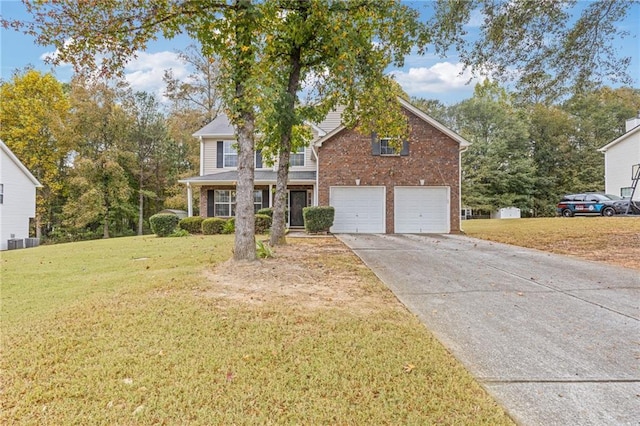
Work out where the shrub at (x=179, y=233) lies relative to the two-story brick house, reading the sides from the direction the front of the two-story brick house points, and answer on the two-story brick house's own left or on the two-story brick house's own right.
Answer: on the two-story brick house's own right

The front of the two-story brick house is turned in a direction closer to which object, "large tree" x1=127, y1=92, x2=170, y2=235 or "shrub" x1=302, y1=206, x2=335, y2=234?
the shrub

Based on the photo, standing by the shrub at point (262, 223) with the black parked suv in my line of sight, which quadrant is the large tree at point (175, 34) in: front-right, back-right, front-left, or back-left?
back-right

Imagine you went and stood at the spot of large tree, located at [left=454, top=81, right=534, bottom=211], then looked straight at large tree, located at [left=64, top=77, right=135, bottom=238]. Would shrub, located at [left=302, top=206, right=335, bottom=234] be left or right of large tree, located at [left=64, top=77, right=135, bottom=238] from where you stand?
left

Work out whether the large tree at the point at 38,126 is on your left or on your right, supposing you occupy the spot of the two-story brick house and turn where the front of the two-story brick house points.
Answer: on your right

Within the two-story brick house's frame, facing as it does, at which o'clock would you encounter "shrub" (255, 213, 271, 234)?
The shrub is roughly at 1 o'clock from the two-story brick house.

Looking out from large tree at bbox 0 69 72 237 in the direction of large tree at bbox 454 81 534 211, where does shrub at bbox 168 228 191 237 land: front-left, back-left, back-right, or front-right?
front-right

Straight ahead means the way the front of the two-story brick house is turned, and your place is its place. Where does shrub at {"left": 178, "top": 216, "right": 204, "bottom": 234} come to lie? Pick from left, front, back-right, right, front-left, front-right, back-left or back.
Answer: right

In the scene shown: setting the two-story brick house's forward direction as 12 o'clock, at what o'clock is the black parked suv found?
The black parked suv is roughly at 8 o'clock from the two-story brick house.

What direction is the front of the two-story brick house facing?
toward the camera

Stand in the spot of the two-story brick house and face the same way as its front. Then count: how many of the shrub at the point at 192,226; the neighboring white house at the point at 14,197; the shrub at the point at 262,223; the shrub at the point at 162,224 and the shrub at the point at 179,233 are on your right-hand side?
5

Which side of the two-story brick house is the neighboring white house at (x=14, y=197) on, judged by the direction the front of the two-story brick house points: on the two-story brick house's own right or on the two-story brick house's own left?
on the two-story brick house's own right

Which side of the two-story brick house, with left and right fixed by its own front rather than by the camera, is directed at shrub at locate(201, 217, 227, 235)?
right

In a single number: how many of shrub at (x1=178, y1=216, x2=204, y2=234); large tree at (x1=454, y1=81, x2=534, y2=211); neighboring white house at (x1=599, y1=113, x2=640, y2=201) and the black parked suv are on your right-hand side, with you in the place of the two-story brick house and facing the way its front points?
1

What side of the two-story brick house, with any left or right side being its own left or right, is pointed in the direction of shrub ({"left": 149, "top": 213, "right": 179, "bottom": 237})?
right
